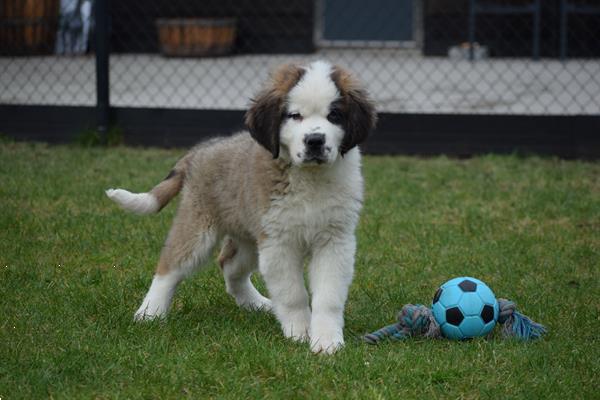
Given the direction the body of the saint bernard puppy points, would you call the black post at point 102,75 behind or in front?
behind

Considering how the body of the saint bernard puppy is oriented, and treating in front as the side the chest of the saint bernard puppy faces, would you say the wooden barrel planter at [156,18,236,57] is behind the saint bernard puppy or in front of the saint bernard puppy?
behind

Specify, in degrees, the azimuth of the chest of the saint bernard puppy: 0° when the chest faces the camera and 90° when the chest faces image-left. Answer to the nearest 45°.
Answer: approximately 315°

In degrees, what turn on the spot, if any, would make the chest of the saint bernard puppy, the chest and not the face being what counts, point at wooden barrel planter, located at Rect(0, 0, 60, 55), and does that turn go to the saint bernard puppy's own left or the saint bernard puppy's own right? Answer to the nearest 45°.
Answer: approximately 135° to the saint bernard puppy's own left

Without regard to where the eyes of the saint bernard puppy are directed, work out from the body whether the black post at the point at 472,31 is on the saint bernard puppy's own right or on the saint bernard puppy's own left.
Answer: on the saint bernard puppy's own left
